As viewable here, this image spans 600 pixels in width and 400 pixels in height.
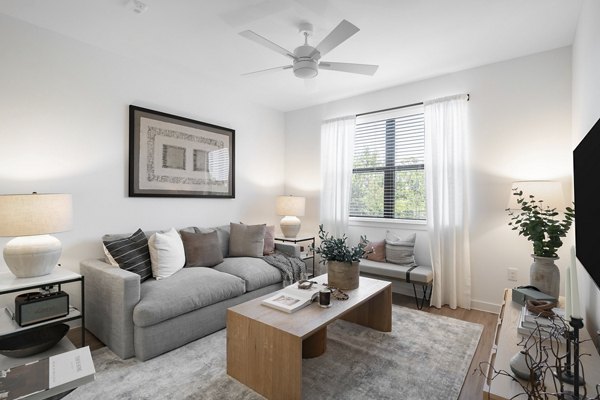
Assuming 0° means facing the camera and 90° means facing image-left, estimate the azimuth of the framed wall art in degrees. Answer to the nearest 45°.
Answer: approximately 315°

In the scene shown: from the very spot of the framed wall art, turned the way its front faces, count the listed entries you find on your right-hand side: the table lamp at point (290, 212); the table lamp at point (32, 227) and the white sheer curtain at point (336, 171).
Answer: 1

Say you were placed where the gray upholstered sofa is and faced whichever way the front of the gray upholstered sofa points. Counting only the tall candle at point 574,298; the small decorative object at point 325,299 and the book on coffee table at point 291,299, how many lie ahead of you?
3

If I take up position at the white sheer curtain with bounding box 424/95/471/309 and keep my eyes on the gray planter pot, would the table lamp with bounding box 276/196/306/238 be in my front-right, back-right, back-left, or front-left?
back-right

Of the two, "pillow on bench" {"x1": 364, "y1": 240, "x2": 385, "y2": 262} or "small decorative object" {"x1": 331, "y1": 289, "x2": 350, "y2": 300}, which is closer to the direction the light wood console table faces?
the small decorative object

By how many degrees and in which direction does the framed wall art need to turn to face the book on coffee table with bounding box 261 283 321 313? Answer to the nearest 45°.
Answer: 0° — it already faces it

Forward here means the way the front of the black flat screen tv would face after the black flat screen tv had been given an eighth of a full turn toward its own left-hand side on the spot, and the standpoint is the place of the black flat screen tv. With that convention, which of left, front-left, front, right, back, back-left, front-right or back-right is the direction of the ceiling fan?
front-right

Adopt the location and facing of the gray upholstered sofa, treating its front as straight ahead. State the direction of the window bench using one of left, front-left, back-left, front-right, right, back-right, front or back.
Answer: front-left

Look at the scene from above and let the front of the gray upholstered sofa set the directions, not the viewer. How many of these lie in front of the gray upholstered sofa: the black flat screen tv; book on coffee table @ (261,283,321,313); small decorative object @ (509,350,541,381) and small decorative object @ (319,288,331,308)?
4

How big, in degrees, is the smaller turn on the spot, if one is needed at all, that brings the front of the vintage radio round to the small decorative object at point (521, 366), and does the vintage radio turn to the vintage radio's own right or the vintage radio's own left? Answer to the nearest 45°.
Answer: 0° — it already faces it

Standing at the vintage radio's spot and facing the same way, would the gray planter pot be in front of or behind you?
in front

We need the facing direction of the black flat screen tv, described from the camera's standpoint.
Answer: facing to the left of the viewer

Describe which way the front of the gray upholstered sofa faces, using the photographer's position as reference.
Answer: facing the viewer and to the right of the viewer

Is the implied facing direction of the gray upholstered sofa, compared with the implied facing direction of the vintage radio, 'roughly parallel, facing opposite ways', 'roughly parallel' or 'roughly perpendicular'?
roughly parallel

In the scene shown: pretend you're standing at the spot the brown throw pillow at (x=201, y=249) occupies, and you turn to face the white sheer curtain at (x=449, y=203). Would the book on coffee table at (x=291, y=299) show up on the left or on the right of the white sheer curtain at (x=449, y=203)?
right

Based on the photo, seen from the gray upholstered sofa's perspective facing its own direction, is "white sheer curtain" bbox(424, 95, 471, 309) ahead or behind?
ahead
